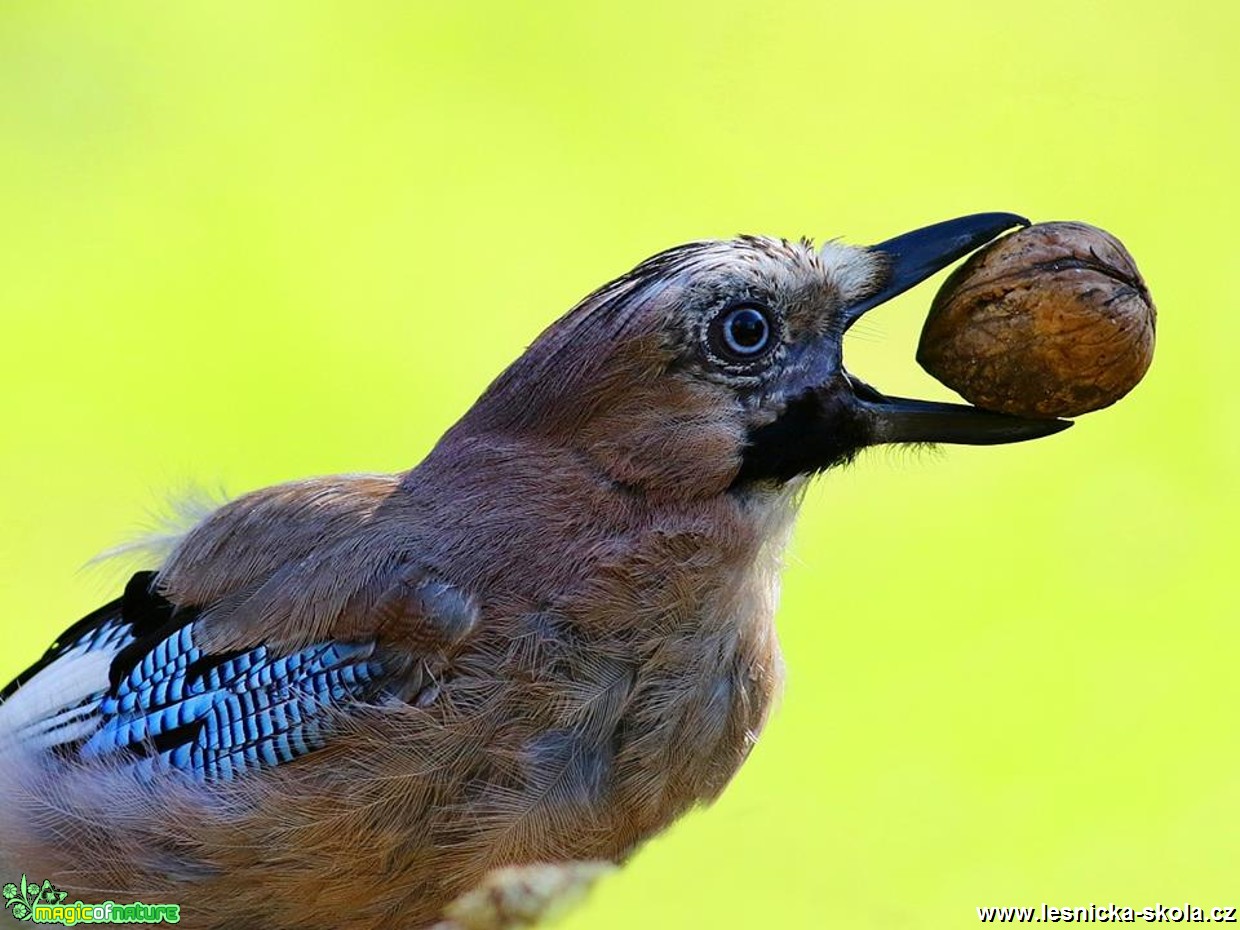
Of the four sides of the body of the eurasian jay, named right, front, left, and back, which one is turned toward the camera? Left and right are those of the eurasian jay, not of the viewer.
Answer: right
